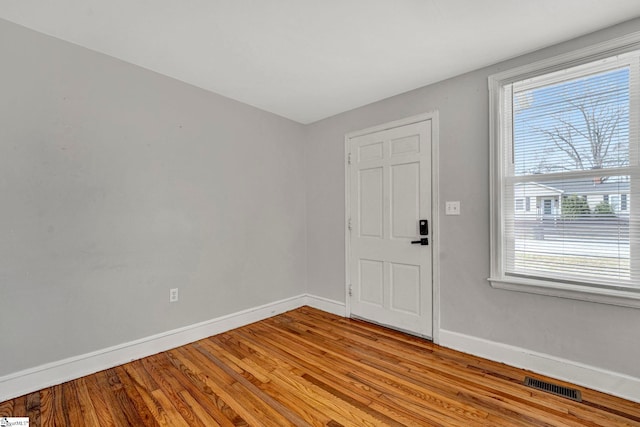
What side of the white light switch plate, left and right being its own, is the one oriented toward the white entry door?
right

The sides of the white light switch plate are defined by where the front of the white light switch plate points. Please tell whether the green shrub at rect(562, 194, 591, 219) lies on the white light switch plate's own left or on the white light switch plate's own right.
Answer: on the white light switch plate's own left

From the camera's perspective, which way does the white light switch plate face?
toward the camera

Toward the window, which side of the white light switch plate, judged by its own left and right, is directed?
left

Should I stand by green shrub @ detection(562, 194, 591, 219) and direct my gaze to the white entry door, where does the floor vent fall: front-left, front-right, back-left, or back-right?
front-left

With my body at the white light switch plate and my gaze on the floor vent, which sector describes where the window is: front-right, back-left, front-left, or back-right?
front-left
